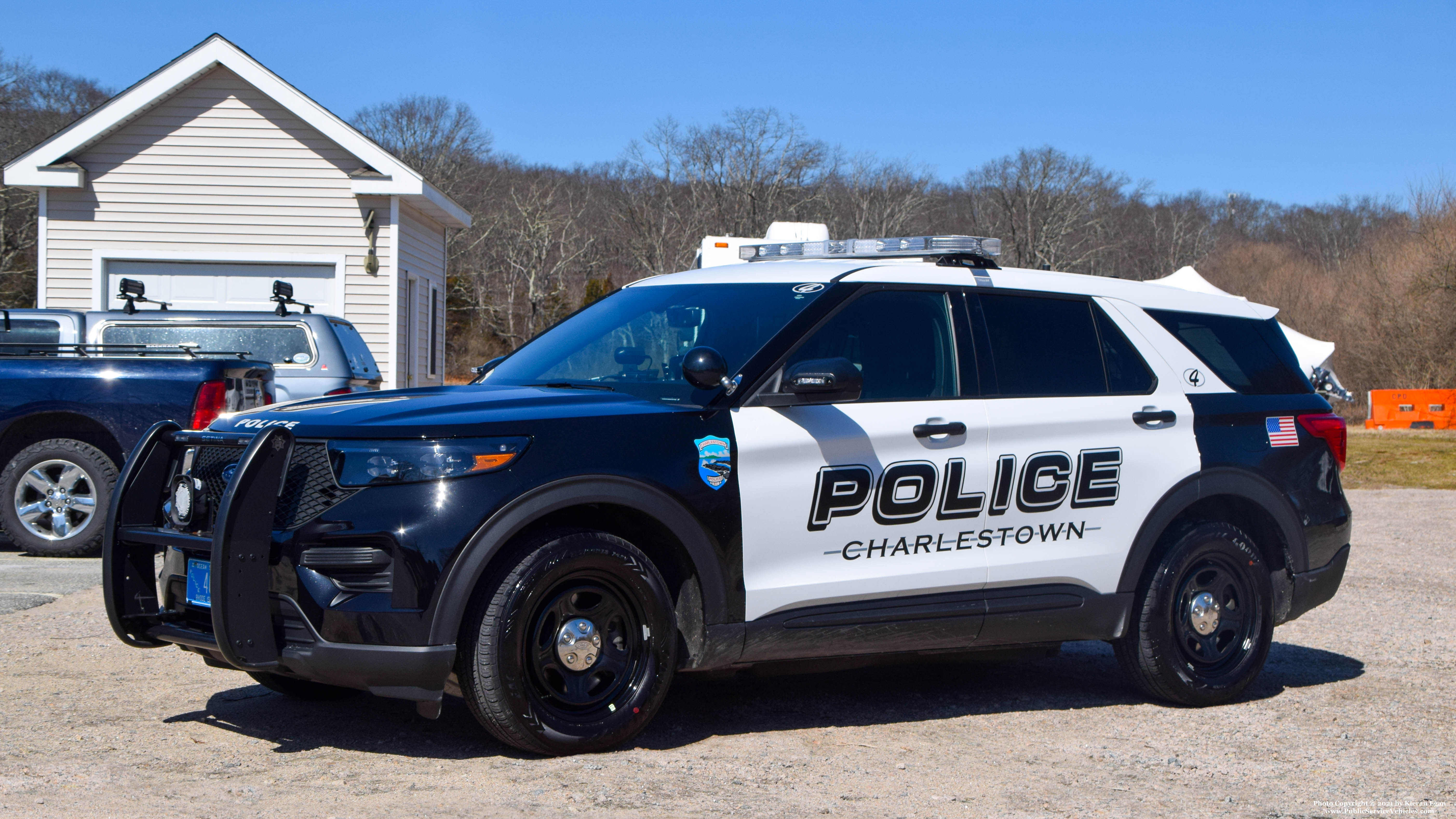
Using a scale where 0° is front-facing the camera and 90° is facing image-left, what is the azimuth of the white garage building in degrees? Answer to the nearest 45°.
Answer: approximately 0°

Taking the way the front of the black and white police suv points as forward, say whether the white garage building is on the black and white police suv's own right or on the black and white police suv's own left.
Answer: on the black and white police suv's own right

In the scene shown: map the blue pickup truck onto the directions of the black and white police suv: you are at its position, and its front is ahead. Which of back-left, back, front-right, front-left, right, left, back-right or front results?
right

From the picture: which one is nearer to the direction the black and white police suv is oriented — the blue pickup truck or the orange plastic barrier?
the blue pickup truck

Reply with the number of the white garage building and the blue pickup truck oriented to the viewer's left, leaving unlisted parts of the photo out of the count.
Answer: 1

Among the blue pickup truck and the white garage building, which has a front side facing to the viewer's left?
the blue pickup truck

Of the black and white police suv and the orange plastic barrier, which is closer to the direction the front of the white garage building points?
the black and white police suv

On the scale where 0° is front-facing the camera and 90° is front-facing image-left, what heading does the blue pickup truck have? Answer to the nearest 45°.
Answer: approximately 90°
